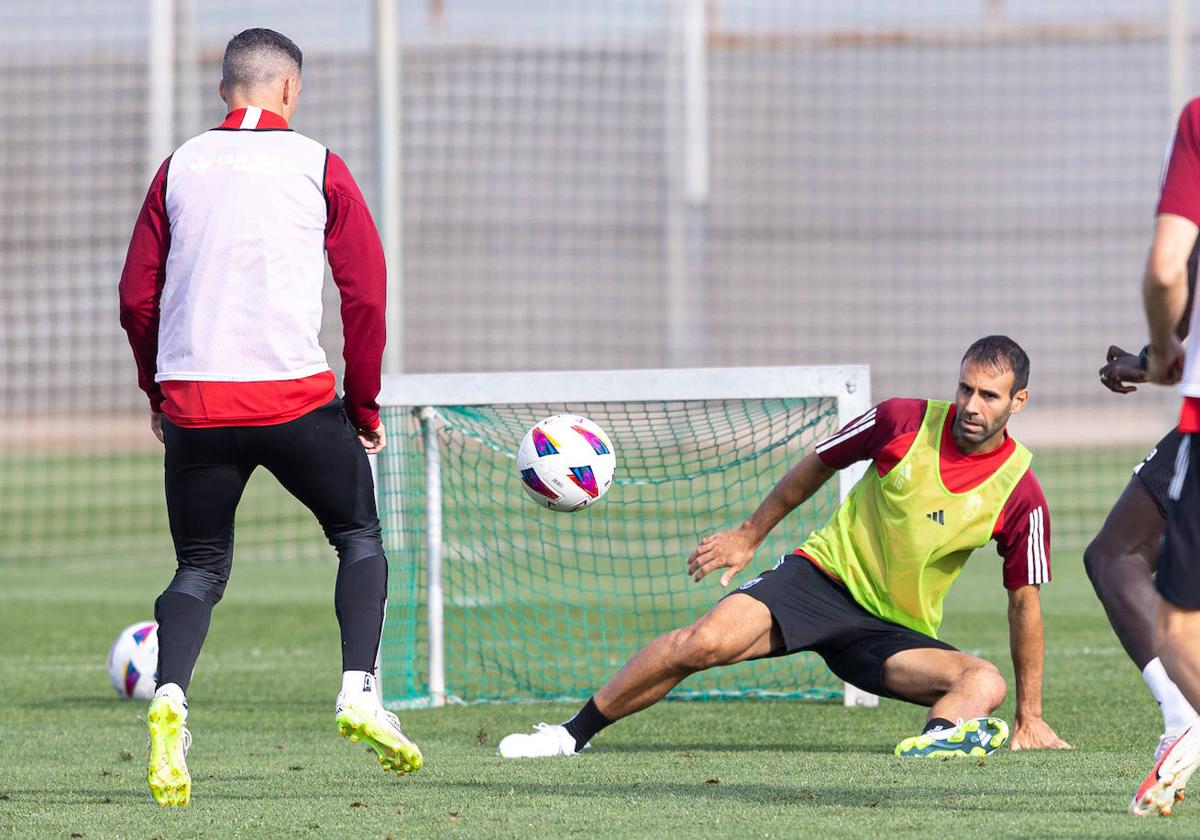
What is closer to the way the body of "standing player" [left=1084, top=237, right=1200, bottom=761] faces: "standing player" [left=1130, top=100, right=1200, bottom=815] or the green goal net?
the green goal net

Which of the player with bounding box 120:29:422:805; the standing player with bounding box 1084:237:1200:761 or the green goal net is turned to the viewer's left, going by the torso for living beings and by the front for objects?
the standing player

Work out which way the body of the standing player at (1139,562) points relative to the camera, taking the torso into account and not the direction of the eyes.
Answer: to the viewer's left

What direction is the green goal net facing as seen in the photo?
toward the camera

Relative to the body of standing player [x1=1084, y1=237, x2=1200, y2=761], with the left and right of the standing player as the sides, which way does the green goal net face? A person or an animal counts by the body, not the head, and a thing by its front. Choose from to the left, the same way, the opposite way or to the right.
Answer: to the left

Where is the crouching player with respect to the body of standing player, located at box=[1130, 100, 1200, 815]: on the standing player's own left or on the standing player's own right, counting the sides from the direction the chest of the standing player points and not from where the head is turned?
on the standing player's own right

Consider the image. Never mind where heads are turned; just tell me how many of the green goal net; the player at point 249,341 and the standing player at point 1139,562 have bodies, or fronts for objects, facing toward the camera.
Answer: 1

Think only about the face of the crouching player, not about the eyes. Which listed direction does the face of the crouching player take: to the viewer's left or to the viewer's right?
to the viewer's left

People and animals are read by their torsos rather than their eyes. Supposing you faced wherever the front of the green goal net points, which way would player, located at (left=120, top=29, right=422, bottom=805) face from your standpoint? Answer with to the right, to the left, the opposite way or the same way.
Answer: the opposite way

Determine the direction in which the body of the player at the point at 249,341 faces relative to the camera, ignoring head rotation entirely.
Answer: away from the camera

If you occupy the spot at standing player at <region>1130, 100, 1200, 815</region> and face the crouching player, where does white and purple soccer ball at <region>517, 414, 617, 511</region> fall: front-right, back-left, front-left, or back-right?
front-left

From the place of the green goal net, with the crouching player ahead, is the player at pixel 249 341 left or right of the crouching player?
right

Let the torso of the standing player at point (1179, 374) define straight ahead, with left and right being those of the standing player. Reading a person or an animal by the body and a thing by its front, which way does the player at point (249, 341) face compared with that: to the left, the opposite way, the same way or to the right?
to the right
